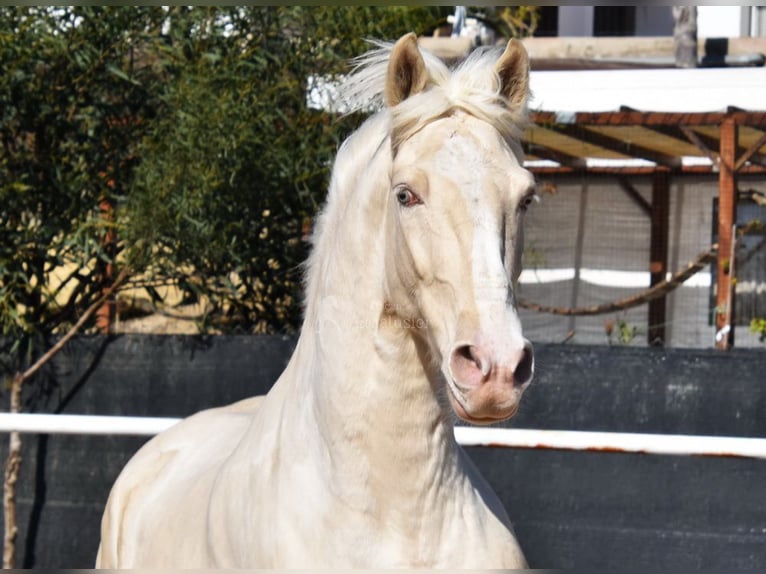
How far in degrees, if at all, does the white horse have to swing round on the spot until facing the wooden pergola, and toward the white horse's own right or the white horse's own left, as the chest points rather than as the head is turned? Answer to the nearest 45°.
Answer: approximately 135° to the white horse's own left

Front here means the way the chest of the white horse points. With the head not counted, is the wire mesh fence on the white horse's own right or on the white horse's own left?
on the white horse's own left

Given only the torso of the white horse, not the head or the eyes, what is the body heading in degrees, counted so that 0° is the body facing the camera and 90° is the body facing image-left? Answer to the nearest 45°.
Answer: approximately 315°
